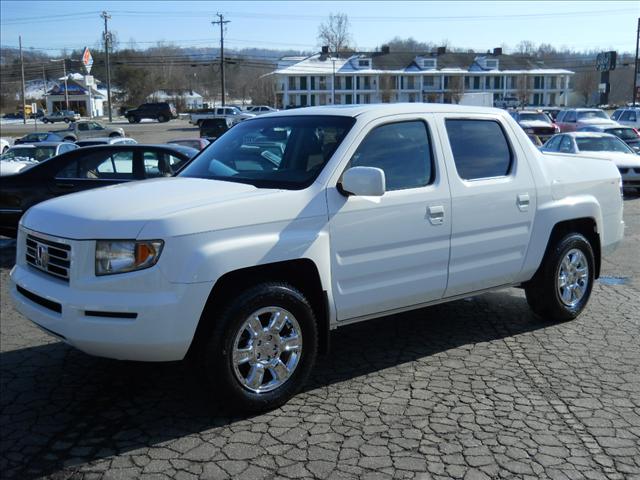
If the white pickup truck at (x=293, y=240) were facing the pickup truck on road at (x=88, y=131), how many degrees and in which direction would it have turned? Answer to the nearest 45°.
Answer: approximately 135° to its right

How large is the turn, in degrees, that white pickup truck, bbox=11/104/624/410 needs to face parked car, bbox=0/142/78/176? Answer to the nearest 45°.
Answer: approximately 90° to its right

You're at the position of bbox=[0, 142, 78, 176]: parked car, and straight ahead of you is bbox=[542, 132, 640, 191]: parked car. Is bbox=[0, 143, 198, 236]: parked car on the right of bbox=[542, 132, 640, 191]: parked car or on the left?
right

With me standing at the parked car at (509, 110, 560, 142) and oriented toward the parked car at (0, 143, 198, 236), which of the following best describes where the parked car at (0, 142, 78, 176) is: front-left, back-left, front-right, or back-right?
front-right

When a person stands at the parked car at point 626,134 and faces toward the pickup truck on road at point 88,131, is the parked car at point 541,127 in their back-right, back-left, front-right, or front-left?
front-right

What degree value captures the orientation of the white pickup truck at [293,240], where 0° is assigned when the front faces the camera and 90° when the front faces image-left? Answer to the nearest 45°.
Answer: approximately 45°
